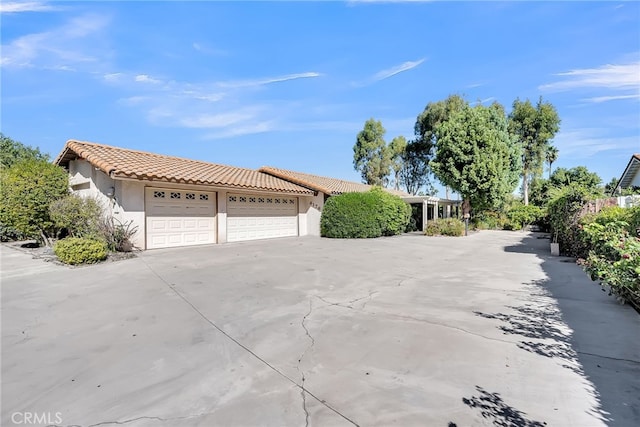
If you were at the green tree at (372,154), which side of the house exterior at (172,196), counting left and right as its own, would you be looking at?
left

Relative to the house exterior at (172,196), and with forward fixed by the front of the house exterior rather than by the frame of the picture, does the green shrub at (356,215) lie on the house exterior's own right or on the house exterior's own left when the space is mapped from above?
on the house exterior's own left

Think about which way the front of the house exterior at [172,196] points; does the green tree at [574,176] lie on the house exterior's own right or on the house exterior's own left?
on the house exterior's own left

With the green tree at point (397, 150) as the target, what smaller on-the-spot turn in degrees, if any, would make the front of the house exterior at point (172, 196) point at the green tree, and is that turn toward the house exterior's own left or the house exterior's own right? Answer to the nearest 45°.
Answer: approximately 90° to the house exterior's own left
